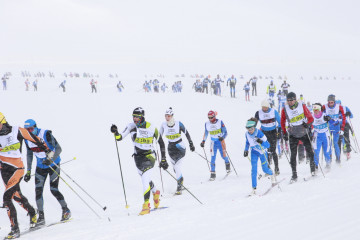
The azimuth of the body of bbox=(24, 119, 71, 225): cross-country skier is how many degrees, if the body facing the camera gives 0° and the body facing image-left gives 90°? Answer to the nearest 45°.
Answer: approximately 45°

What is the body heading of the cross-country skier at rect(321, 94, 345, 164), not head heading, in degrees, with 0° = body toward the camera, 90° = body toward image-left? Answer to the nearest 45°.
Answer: approximately 0°

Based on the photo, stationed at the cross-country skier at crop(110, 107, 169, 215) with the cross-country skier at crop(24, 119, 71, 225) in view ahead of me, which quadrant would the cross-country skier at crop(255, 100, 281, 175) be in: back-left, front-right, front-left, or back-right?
back-right

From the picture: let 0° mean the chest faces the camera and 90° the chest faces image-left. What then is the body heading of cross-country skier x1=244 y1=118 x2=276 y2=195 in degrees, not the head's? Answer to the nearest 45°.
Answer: approximately 45°

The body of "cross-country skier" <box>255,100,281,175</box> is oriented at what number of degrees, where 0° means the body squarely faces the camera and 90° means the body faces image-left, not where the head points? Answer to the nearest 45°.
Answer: approximately 0°

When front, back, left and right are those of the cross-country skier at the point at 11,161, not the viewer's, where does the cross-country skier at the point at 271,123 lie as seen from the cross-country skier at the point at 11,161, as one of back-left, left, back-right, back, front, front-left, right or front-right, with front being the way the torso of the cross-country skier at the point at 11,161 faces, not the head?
back-left

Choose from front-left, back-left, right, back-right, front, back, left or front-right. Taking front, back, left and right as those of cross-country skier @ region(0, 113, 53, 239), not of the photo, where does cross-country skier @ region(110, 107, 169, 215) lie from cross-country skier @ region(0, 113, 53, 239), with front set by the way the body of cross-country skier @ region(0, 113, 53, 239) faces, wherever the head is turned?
back-left

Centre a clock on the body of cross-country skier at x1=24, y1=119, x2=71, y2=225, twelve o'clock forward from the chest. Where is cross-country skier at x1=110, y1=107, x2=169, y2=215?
cross-country skier at x1=110, y1=107, x2=169, y2=215 is roughly at 8 o'clock from cross-country skier at x1=24, y1=119, x2=71, y2=225.

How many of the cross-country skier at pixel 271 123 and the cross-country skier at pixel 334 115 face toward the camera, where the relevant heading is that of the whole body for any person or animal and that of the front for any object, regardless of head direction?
2
